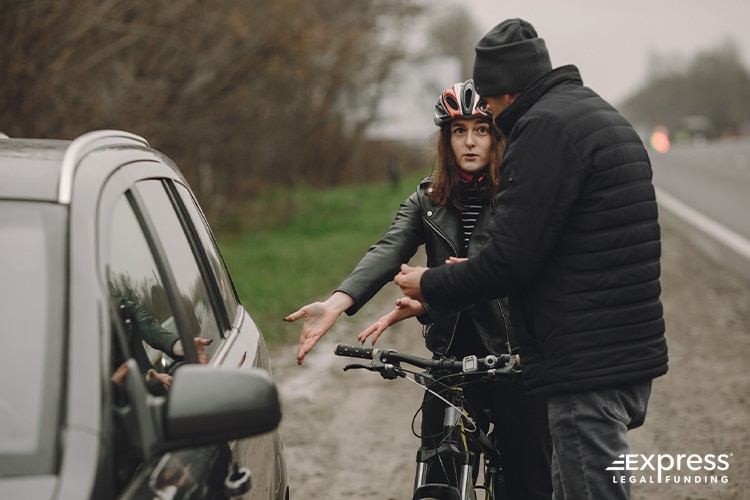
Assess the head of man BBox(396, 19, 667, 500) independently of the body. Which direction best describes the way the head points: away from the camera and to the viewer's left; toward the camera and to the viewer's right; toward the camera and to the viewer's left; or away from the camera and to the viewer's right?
away from the camera and to the viewer's left

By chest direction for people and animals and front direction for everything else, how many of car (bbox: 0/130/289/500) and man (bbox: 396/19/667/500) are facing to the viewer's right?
0

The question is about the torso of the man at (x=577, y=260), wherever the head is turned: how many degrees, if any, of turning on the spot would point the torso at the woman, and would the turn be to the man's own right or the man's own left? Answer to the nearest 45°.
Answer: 0° — they already face them

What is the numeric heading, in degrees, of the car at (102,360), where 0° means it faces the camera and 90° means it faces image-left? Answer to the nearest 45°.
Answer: approximately 45°

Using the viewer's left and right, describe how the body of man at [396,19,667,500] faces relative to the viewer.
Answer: facing away from the viewer and to the left of the viewer

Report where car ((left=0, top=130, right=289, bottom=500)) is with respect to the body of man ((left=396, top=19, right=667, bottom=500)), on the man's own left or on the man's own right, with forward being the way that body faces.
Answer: on the man's own left
